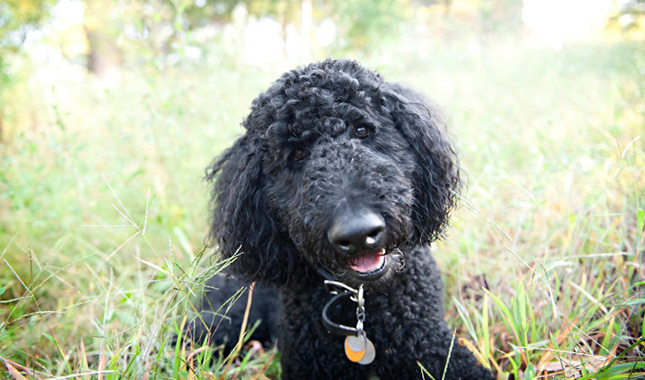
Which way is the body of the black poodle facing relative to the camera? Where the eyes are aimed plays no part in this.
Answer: toward the camera

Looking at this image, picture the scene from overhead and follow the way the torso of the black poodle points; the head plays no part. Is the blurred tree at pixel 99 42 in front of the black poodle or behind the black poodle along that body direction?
behind
